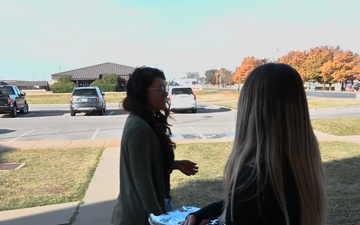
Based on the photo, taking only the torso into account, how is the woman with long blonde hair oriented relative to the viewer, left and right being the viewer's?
facing away from the viewer and to the left of the viewer

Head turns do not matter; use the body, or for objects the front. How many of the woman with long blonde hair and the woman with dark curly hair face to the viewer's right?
1

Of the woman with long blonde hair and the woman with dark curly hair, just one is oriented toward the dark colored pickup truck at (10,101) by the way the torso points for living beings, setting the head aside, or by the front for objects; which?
the woman with long blonde hair

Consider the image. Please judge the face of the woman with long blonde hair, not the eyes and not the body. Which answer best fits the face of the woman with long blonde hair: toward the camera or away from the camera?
away from the camera

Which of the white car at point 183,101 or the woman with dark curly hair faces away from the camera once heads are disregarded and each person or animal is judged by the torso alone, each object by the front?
the white car

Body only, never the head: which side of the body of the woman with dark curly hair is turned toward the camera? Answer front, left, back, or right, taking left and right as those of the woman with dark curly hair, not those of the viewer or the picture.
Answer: right

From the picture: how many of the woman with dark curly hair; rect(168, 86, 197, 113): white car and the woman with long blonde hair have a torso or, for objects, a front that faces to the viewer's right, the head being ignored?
1

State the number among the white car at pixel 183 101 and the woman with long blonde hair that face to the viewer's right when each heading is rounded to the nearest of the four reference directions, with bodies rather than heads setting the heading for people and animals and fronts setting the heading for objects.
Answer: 0

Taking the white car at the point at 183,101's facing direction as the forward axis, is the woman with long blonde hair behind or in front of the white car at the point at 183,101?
behind

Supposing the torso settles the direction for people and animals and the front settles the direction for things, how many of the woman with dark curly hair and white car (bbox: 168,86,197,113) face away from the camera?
1

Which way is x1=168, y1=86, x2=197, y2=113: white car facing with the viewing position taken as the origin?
facing away from the viewer
